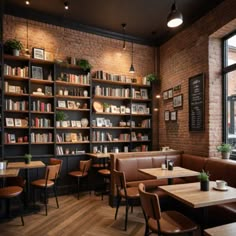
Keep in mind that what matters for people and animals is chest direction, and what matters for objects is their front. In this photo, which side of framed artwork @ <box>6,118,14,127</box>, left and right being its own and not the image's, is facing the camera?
front

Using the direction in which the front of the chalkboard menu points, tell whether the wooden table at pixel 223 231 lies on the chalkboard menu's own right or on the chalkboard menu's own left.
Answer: on the chalkboard menu's own left

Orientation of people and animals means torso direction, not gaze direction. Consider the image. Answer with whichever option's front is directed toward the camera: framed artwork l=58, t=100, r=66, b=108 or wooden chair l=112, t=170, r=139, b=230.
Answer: the framed artwork

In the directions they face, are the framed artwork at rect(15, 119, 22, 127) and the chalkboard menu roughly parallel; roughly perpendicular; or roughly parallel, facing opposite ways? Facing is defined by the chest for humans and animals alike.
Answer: roughly perpendicular

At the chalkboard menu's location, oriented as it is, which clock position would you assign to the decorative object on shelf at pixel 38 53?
The decorative object on shelf is roughly at 1 o'clock from the chalkboard menu.

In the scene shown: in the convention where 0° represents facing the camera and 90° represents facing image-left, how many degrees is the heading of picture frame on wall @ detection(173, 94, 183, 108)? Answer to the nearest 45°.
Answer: approximately 45°

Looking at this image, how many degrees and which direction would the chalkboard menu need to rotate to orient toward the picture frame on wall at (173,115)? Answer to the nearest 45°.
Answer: approximately 90° to its right

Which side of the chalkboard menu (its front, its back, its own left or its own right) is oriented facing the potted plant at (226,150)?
left

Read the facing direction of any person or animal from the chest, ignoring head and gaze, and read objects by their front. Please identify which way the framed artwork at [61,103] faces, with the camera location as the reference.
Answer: facing the viewer

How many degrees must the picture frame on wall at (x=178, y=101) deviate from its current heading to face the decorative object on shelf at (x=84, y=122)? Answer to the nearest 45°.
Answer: approximately 45° to its right

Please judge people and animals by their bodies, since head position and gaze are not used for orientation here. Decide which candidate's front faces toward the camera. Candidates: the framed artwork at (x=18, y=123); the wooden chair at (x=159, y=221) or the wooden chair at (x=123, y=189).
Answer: the framed artwork

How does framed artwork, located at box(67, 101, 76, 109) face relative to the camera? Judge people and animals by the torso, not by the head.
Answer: toward the camera

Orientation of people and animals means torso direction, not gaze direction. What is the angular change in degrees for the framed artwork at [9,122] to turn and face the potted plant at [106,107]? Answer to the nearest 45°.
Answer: approximately 90° to its left

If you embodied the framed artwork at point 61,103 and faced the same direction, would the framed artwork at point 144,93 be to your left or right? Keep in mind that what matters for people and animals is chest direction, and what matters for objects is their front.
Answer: on your left

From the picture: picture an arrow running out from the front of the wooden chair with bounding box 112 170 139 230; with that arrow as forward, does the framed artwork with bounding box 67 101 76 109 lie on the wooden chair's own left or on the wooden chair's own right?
on the wooden chair's own left
